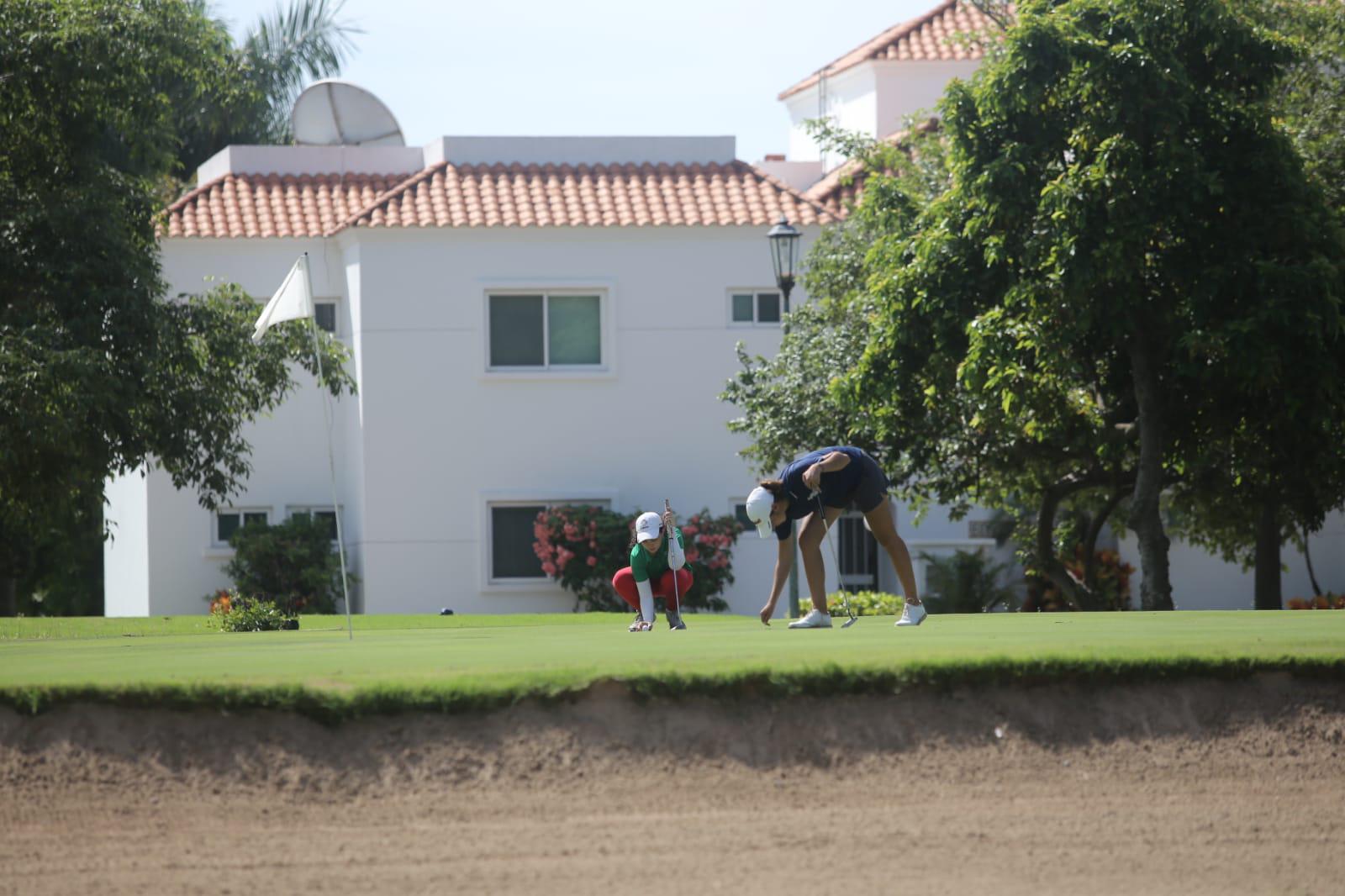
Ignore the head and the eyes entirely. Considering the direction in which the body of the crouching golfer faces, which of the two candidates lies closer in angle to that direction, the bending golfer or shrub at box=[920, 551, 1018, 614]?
the bending golfer

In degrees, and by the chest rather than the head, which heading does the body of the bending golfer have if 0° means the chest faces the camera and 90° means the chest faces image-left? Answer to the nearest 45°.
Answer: approximately 90°

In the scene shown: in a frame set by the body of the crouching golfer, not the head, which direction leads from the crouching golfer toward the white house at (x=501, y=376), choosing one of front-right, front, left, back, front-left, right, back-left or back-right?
back

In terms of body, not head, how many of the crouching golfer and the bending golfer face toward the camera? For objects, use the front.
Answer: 1

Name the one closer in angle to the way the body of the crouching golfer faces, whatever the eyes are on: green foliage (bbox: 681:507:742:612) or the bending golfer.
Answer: the bending golfer

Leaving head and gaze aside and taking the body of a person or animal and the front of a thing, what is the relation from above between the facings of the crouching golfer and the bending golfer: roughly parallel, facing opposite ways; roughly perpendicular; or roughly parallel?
roughly perpendicular
